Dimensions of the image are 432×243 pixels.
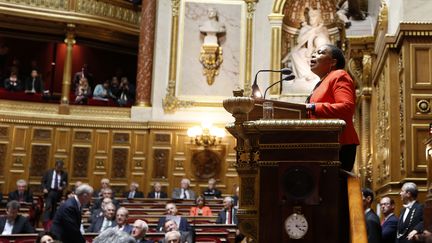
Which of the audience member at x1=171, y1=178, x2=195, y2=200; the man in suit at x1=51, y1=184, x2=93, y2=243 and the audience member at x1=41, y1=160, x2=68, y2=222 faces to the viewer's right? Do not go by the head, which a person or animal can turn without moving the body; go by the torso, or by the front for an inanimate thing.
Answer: the man in suit

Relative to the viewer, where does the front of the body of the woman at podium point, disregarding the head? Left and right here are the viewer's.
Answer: facing to the left of the viewer

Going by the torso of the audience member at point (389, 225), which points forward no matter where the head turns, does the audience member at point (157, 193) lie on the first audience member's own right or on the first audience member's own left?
on the first audience member's own right

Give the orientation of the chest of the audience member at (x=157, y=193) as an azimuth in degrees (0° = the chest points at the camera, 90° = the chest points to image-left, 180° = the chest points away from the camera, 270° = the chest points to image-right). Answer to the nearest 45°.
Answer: approximately 0°

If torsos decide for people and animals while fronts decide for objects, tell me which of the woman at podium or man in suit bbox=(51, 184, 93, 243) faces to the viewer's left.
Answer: the woman at podium

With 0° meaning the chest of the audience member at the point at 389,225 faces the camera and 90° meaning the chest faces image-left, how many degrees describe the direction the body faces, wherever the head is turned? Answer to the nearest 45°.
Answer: approximately 45°

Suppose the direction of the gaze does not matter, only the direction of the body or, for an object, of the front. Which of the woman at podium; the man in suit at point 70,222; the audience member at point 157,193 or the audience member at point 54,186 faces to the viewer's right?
the man in suit

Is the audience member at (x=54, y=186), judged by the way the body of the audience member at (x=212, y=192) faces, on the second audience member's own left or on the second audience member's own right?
on the second audience member's own right

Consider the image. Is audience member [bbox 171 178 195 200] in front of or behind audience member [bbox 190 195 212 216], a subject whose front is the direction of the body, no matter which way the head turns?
behind

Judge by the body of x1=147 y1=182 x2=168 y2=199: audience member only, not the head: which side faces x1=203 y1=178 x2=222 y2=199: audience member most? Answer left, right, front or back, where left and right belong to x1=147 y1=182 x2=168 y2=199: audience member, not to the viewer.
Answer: left

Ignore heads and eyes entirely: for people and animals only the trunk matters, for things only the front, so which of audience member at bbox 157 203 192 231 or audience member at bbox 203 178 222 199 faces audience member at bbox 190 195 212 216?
audience member at bbox 203 178 222 199

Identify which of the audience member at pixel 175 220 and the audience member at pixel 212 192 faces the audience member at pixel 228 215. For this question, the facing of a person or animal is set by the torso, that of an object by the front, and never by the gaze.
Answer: the audience member at pixel 212 192
